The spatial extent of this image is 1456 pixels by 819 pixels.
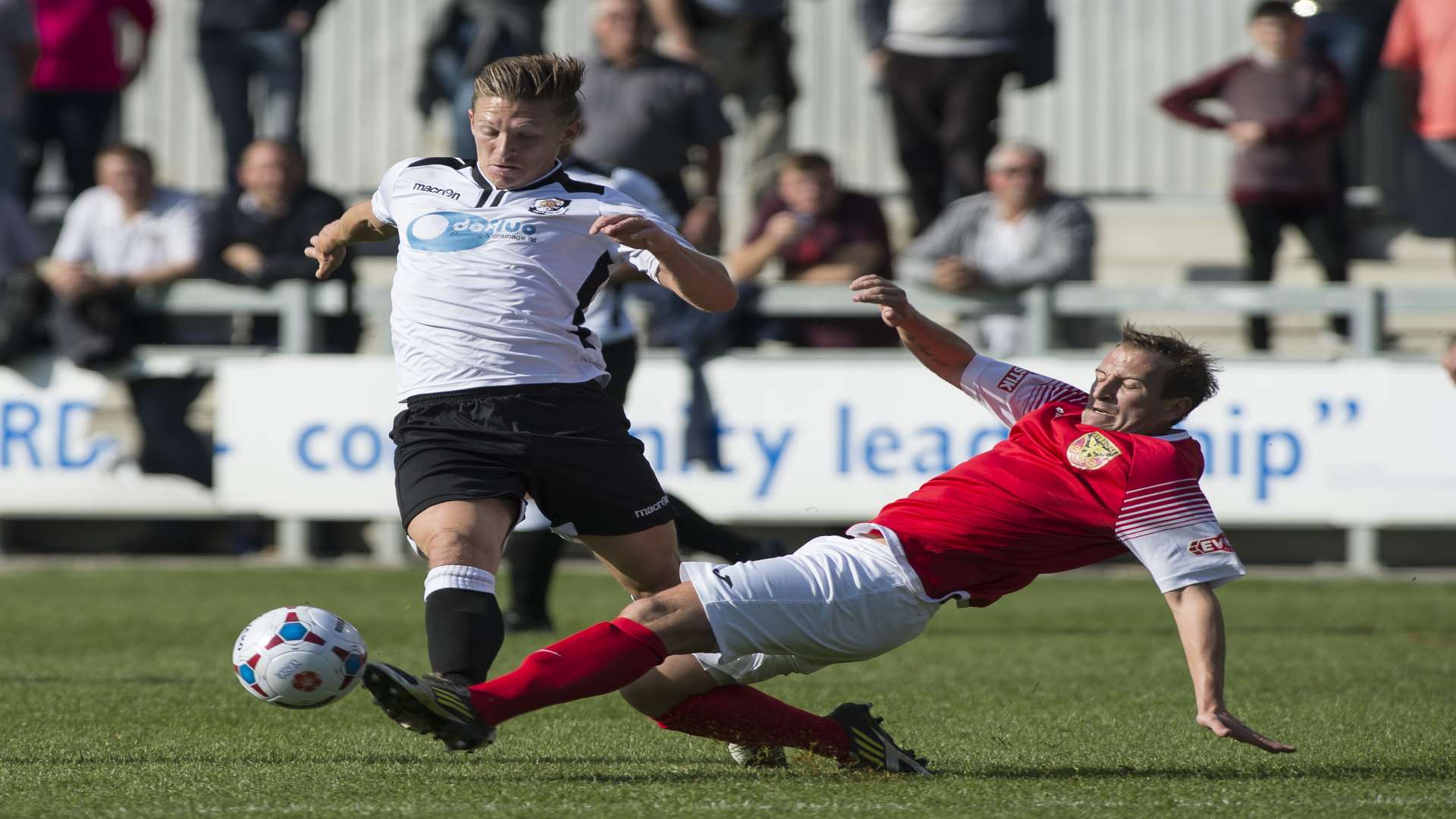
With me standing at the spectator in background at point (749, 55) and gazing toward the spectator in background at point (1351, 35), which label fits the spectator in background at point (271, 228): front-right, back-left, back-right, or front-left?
back-right

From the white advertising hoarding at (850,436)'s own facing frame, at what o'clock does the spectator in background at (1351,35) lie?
The spectator in background is roughly at 8 o'clock from the white advertising hoarding.

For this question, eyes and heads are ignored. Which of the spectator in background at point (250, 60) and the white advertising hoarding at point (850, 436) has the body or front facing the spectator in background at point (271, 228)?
the spectator in background at point (250, 60)

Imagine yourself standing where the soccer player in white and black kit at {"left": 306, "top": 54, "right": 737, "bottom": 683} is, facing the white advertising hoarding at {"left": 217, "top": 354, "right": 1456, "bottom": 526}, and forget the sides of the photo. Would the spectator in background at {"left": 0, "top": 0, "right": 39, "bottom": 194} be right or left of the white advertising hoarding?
left
